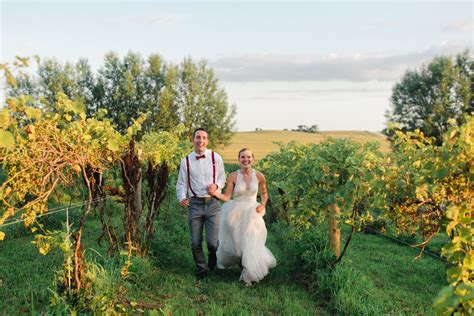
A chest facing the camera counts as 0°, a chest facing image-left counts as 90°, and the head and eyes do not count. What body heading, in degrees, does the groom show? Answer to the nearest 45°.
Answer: approximately 0°

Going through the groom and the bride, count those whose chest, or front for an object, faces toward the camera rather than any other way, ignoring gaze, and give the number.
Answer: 2

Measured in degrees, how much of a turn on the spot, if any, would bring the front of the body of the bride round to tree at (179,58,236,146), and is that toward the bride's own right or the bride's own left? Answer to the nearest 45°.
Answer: approximately 180°

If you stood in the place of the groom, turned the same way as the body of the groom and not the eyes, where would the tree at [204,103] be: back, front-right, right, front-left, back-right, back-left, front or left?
back

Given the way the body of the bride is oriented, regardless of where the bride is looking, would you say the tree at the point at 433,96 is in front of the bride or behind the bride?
behind

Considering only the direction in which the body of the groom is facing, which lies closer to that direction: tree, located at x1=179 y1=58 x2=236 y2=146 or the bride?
the bride

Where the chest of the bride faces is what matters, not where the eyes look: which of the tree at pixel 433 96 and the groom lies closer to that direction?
the groom

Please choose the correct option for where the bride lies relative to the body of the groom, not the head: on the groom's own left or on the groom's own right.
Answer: on the groom's own left

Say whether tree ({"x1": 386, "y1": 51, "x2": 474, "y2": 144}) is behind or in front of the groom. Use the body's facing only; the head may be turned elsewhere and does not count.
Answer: behind
